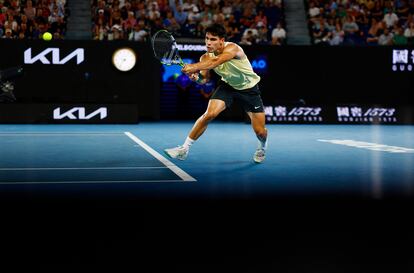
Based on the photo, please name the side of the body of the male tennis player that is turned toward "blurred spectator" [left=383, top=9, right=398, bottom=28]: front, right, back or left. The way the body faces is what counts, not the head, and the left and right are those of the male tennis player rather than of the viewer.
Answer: back

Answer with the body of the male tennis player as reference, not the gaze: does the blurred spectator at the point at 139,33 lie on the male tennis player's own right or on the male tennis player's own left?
on the male tennis player's own right

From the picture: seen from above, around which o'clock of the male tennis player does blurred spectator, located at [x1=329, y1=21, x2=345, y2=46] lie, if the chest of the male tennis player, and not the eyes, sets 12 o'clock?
The blurred spectator is roughly at 5 o'clock from the male tennis player.

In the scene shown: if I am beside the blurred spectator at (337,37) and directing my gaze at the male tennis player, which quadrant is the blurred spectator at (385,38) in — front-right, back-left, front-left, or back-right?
back-left

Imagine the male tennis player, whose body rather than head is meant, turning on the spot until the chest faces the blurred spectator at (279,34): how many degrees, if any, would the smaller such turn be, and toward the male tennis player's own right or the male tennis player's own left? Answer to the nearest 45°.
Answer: approximately 135° to the male tennis player's own right

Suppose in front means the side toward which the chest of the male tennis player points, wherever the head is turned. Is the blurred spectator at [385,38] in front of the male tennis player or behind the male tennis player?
behind

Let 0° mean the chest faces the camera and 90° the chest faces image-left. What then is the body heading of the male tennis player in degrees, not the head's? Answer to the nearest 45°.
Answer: approximately 45°
